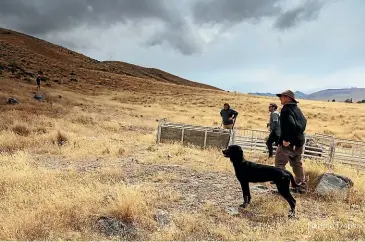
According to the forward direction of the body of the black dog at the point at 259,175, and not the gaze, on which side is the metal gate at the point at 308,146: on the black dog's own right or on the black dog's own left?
on the black dog's own right

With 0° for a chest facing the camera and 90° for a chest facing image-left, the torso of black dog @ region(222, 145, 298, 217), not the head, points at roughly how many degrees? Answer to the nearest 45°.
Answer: approximately 90°

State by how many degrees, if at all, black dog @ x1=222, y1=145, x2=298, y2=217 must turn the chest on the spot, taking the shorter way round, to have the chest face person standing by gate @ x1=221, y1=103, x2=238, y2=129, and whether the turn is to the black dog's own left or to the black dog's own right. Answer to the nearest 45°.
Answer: approximately 90° to the black dog's own right

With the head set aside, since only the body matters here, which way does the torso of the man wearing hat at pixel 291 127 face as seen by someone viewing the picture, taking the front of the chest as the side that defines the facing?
to the viewer's left

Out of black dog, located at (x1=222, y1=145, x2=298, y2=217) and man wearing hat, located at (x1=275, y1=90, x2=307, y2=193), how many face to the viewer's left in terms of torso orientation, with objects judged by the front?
2
